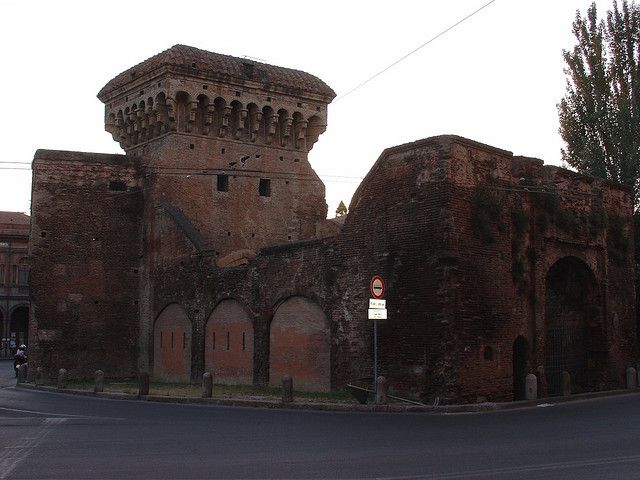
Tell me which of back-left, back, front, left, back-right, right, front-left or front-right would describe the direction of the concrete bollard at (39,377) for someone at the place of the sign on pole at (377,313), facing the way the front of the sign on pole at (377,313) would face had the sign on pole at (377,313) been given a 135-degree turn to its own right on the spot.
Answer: front

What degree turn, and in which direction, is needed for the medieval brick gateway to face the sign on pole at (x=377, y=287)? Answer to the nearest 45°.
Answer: approximately 45° to its right

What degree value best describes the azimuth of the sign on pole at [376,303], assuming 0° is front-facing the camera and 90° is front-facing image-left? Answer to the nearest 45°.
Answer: approximately 0°

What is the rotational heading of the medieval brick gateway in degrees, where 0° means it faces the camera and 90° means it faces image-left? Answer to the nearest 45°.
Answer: approximately 315°

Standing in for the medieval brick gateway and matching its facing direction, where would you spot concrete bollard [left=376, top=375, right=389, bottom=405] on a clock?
The concrete bollard is roughly at 1 o'clock from the medieval brick gateway.

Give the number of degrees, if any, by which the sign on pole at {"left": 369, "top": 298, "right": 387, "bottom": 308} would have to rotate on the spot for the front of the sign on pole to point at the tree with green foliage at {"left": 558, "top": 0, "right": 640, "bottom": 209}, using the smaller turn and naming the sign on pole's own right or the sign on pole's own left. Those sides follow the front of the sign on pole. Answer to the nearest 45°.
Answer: approximately 135° to the sign on pole's own left

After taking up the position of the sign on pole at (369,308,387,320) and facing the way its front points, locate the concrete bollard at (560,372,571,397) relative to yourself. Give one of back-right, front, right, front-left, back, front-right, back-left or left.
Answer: back-left

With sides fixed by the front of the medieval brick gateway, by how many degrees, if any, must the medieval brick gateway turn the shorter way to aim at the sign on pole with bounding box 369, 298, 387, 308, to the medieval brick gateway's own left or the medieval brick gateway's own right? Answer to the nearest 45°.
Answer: approximately 45° to the medieval brick gateway's own right
